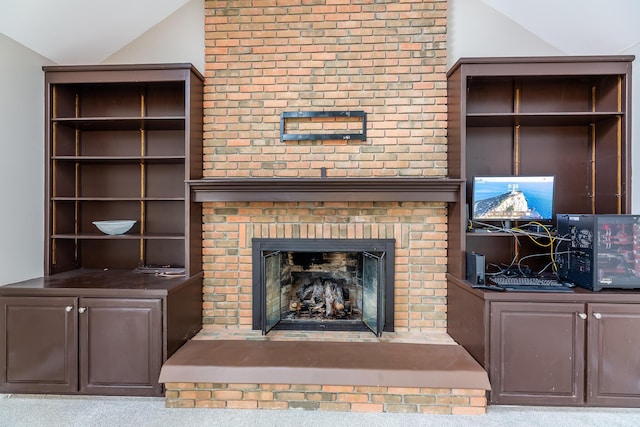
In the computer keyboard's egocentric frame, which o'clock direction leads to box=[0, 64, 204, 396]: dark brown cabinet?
The dark brown cabinet is roughly at 2 o'clock from the computer keyboard.

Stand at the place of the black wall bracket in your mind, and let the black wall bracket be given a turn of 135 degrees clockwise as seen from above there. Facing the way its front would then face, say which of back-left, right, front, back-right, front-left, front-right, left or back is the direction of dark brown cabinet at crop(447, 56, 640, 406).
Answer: back-right

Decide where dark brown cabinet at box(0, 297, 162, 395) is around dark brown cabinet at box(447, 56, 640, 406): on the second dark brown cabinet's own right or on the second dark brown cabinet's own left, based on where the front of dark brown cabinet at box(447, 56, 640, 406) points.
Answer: on the second dark brown cabinet's own right

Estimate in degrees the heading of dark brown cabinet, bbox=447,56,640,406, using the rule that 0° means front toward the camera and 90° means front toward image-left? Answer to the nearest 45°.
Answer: approximately 0°

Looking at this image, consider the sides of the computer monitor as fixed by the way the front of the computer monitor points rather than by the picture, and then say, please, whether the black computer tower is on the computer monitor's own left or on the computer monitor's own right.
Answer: on the computer monitor's own left

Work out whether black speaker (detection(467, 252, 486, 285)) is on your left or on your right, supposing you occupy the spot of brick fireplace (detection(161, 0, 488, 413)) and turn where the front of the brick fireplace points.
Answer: on your left
